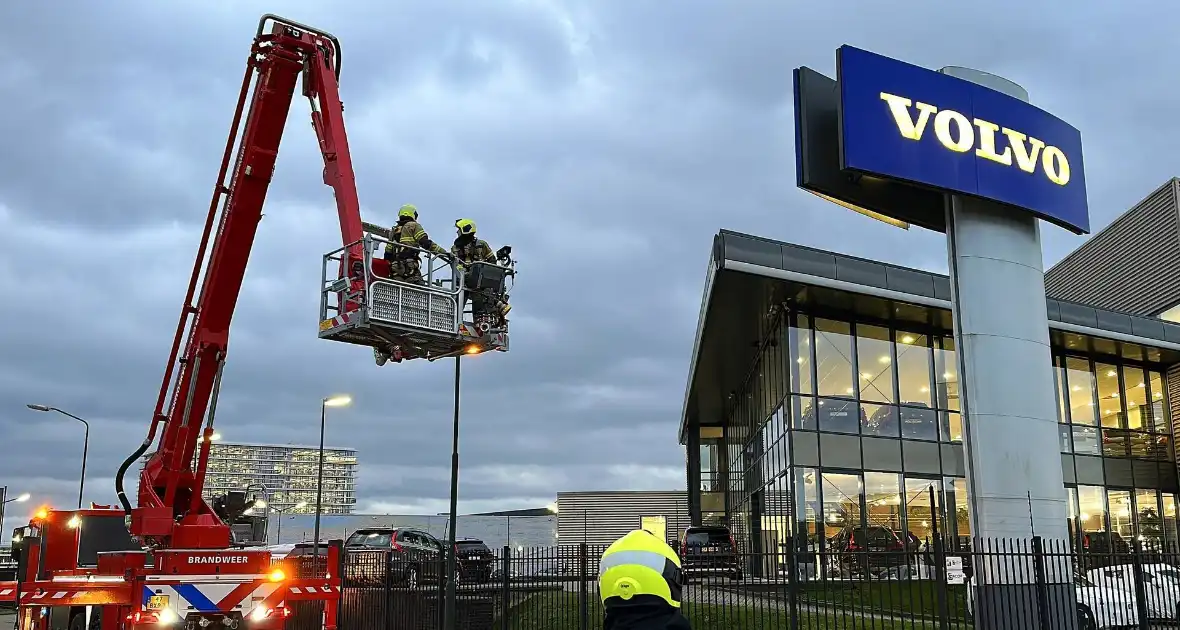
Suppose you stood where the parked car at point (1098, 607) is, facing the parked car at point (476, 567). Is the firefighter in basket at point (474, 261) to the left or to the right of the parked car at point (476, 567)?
left

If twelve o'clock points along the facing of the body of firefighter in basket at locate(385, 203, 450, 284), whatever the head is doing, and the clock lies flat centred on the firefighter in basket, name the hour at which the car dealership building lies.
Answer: The car dealership building is roughly at 12 o'clock from the firefighter in basket.

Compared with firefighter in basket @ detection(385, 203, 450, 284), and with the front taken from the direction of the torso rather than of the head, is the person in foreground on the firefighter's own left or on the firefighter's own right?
on the firefighter's own right

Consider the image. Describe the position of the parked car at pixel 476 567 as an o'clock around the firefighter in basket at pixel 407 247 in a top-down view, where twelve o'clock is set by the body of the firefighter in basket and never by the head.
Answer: The parked car is roughly at 11 o'clock from the firefighter in basket.

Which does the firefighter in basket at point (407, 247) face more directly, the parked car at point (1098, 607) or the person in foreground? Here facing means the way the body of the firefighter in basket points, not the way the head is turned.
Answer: the parked car

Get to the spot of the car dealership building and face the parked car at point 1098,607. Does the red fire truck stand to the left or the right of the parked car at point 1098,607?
right

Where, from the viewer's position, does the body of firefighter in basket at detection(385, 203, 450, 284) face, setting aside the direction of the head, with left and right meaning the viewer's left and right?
facing away from the viewer and to the right of the viewer
